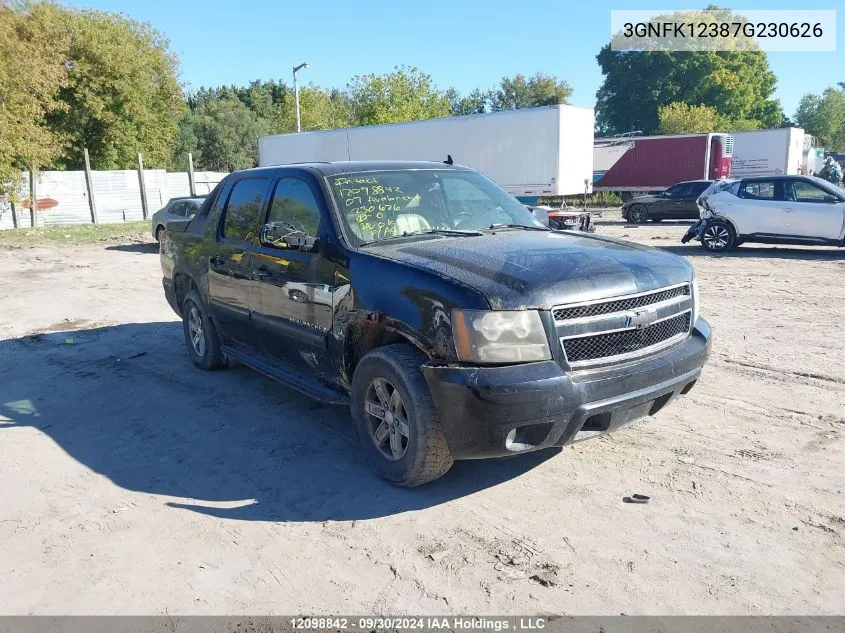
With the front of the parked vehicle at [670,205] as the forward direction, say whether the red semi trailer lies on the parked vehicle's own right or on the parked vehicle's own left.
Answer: on the parked vehicle's own right

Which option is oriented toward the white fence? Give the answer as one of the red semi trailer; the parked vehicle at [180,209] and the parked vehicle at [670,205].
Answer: the parked vehicle at [670,205]

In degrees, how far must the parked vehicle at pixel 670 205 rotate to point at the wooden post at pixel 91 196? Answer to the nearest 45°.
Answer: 0° — it already faces it

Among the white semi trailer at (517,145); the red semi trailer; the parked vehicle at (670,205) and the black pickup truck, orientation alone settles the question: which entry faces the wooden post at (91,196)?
the parked vehicle

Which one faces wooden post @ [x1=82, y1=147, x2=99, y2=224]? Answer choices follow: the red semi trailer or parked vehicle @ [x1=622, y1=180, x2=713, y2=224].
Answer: the parked vehicle

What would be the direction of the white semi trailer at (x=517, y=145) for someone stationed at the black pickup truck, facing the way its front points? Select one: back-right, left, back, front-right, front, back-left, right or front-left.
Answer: back-left

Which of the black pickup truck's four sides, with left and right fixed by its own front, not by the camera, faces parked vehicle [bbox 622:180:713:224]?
left

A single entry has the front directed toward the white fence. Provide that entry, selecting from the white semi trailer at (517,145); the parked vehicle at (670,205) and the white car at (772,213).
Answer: the parked vehicle

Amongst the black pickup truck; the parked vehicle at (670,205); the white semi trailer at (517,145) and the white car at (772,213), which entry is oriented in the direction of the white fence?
the parked vehicle

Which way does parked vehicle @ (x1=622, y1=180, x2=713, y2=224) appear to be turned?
to the viewer's left

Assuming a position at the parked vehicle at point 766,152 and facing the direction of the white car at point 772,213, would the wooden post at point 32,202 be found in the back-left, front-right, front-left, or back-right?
front-right

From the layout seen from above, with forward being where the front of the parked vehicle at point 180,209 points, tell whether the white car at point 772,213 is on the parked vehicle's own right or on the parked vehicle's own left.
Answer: on the parked vehicle's own left
